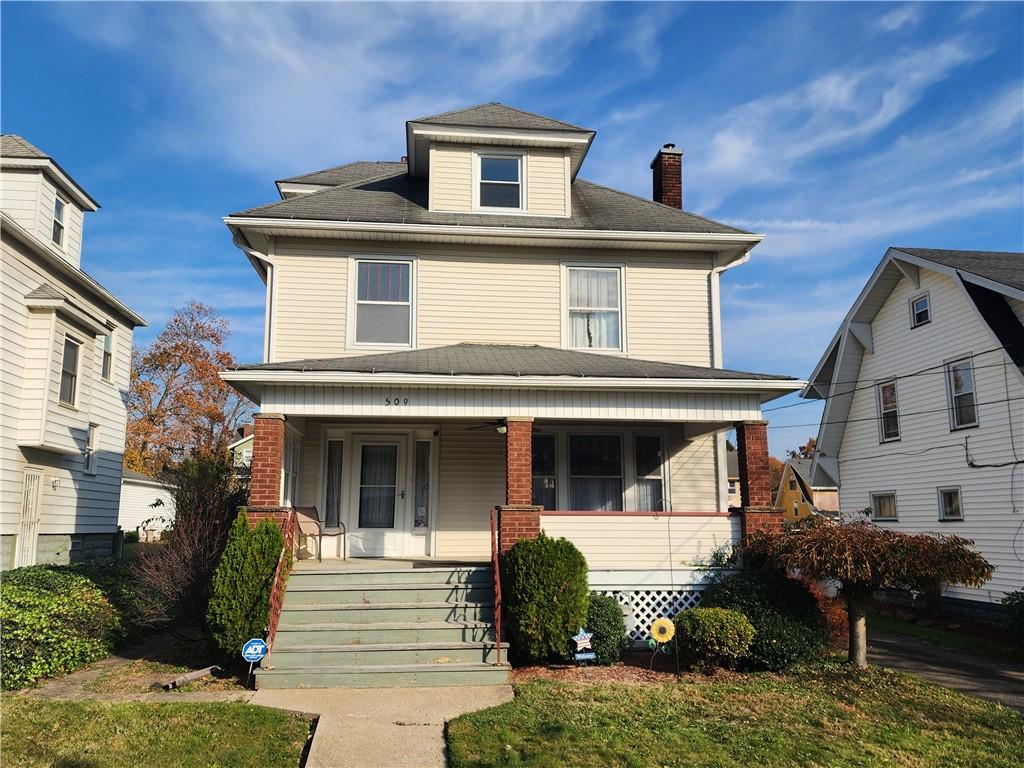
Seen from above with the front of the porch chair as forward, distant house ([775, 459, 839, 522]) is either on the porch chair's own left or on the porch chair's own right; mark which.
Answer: on the porch chair's own left

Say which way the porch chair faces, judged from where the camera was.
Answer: facing the viewer and to the right of the viewer

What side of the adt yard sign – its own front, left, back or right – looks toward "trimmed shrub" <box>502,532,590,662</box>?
left

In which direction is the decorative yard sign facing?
toward the camera

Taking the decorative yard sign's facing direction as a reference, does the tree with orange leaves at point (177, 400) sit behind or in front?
behind

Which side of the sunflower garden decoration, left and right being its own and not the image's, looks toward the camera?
front

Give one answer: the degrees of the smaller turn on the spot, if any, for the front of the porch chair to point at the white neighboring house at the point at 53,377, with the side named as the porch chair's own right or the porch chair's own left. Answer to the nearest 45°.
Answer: approximately 180°

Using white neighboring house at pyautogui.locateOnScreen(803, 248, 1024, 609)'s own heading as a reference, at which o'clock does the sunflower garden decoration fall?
The sunflower garden decoration is roughly at 2 o'clock from the white neighboring house.

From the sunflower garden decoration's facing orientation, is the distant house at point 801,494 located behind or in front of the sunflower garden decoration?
behind

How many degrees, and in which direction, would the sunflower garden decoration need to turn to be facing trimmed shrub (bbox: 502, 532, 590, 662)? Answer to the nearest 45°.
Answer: approximately 90° to its right

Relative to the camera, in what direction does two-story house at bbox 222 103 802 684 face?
facing the viewer

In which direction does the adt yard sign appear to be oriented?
toward the camera
